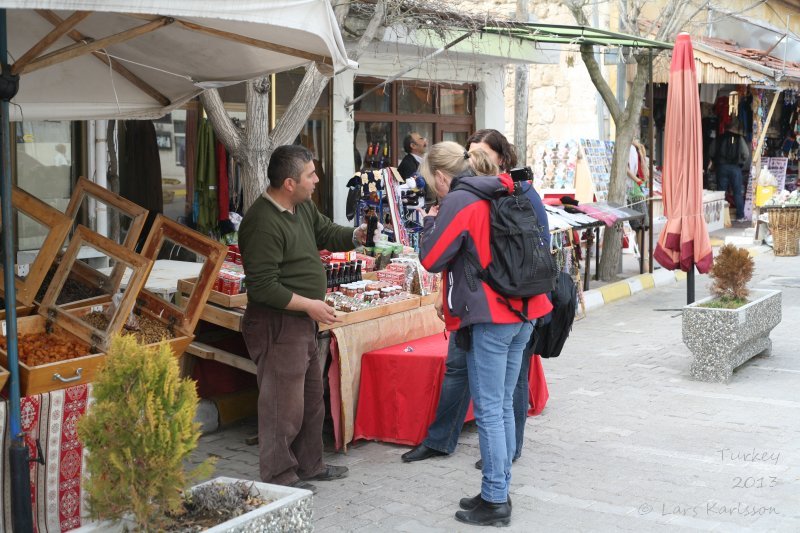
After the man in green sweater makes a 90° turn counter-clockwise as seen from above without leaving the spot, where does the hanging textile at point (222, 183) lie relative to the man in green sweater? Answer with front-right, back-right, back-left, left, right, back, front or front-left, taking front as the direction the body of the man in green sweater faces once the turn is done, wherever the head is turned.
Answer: front

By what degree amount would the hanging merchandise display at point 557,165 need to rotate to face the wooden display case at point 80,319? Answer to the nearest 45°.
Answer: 0° — it already faces it

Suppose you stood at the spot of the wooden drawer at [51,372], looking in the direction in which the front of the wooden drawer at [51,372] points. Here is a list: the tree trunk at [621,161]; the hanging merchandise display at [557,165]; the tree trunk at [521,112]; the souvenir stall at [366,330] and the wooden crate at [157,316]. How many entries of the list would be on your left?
5

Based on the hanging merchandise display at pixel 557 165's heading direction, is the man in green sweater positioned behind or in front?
in front

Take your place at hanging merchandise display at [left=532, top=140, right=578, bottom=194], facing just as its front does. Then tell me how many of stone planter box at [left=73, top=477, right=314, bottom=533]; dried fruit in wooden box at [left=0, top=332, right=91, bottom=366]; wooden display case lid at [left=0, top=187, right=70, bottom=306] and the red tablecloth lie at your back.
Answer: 0

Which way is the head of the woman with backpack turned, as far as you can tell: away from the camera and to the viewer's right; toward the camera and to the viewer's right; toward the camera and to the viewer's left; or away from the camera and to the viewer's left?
away from the camera and to the viewer's left

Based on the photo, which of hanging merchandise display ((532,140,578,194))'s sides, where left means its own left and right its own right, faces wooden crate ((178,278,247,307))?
front

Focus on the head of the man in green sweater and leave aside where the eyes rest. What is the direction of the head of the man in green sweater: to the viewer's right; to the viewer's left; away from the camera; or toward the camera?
to the viewer's right

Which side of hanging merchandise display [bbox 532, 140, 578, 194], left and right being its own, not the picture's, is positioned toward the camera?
front

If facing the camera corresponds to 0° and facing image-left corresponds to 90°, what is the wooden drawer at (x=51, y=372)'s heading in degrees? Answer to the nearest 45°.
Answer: approximately 315°

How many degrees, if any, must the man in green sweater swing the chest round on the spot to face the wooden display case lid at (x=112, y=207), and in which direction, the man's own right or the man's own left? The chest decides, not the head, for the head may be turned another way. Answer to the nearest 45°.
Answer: approximately 180°

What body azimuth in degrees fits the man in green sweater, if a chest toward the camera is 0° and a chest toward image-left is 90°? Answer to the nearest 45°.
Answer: approximately 270°

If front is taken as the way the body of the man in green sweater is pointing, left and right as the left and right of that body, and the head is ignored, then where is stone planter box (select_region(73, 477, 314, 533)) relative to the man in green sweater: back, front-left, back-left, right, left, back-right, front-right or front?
right
